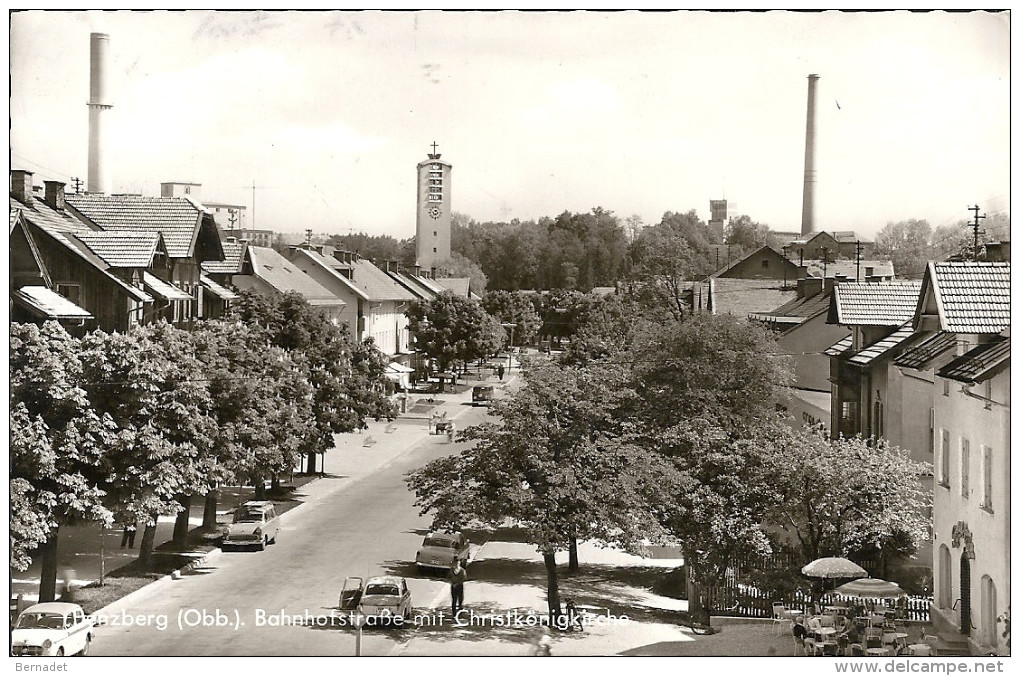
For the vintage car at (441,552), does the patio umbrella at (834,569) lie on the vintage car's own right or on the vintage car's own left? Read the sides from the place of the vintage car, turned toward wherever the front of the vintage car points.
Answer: on the vintage car's own right

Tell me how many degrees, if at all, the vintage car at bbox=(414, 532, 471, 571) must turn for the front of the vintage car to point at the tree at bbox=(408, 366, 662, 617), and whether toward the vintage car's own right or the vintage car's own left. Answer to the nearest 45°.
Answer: approximately 135° to the vintage car's own right

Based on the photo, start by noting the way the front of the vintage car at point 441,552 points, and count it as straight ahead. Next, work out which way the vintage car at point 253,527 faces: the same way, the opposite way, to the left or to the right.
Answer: the opposite way

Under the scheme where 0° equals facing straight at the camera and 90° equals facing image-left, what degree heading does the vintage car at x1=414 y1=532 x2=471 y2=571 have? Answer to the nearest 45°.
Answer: approximately 225°

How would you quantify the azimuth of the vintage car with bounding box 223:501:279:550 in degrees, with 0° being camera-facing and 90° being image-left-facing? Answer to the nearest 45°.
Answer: approximately 45°

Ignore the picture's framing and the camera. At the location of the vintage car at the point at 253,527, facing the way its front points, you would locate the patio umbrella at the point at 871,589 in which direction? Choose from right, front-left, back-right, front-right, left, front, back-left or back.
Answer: left

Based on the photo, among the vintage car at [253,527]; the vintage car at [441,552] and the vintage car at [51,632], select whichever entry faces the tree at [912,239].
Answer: the vintage car at [441,552]

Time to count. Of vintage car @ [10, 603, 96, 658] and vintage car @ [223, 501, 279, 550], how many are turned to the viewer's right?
0

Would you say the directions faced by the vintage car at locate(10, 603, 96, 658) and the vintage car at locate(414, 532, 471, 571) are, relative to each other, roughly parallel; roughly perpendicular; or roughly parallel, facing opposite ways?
roughly parallel, facing opposite ways

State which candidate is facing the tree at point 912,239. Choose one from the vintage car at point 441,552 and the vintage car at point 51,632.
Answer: the vintage car at point 441,552

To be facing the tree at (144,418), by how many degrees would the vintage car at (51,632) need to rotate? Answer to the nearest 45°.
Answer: approximately 180°

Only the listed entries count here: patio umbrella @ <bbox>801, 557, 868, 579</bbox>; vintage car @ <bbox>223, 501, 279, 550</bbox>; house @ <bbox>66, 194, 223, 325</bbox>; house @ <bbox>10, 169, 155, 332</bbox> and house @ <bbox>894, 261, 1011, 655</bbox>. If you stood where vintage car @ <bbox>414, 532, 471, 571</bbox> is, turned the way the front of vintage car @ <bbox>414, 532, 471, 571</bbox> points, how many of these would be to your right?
2

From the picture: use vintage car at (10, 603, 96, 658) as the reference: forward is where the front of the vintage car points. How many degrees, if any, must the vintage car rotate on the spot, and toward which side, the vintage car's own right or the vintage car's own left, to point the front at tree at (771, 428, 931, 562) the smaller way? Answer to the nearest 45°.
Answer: approximately 135° to the vintage car's own left

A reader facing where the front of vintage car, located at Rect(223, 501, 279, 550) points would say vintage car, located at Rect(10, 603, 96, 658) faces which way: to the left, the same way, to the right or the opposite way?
the same way
